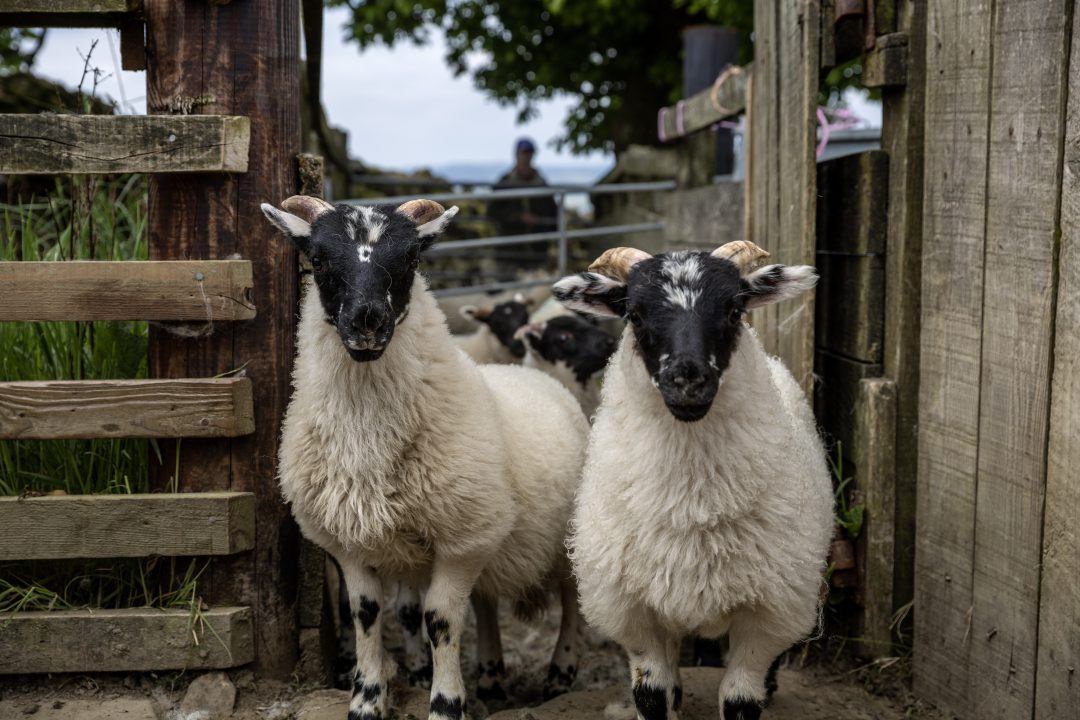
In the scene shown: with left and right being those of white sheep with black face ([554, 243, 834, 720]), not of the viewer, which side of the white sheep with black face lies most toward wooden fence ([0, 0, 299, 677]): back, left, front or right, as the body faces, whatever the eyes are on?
right

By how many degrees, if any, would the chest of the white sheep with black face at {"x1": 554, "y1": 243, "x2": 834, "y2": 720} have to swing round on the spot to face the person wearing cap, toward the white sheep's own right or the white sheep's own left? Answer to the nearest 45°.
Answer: approximately 180°

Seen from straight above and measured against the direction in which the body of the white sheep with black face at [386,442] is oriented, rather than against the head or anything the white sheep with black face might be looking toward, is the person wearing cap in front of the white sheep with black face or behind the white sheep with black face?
behind

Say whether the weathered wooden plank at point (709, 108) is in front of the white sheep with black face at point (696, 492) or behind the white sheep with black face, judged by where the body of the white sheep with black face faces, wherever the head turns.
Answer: behind

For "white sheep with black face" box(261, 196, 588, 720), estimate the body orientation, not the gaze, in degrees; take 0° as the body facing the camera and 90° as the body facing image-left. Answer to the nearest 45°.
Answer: approximately 45°

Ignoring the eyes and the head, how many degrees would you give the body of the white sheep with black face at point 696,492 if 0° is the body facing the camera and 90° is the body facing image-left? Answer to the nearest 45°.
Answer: approximately 0°

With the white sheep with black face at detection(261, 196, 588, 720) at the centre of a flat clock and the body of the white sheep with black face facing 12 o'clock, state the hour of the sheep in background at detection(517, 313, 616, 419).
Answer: The sheep in background is roughly at 5 o'clock from the white sheep with black face.
